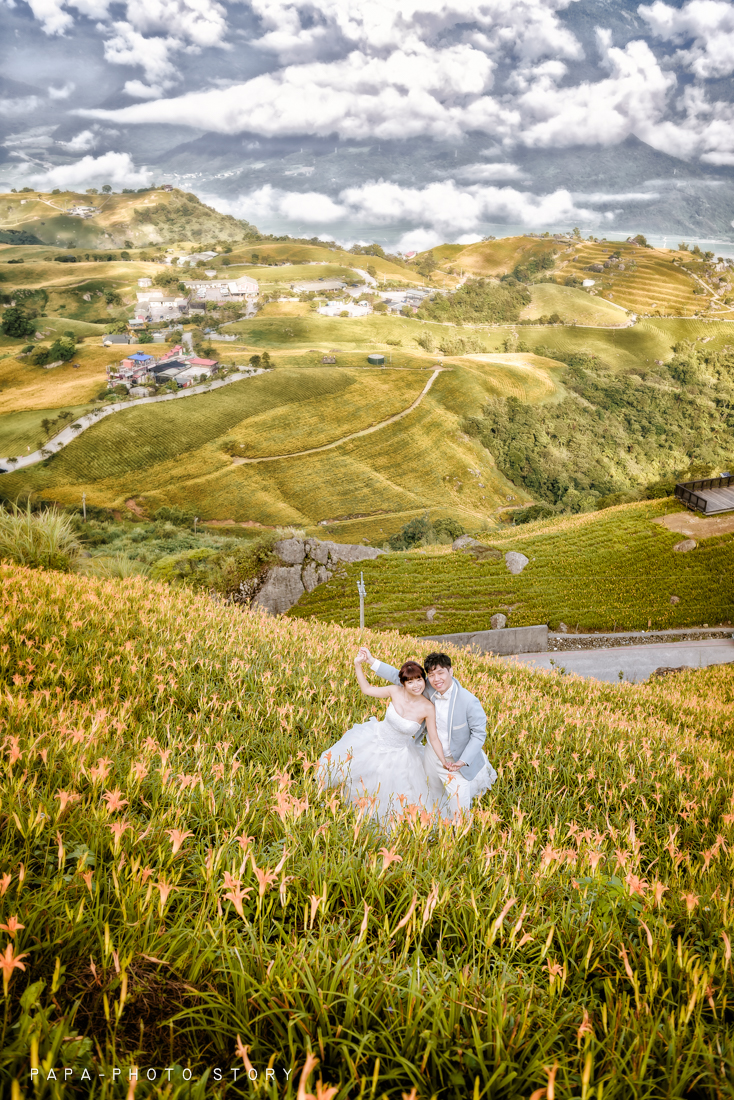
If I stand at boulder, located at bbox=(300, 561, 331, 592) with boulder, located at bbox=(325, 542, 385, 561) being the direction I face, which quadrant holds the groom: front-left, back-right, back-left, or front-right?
back-right

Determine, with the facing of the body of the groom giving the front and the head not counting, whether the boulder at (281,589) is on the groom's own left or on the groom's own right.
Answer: on the groom's own right

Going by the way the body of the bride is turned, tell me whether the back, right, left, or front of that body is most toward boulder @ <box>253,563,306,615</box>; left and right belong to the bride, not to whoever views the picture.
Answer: back

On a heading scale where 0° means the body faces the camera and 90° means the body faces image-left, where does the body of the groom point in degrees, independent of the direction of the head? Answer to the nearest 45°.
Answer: approximately 45°

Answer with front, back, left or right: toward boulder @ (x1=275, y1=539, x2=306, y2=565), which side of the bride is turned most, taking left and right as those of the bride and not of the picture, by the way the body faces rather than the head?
back

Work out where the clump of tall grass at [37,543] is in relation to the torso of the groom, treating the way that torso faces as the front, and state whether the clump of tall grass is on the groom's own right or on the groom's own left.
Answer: on the groom's own right

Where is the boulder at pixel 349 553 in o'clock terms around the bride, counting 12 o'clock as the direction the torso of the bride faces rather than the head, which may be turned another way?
The boulder is roughly at 6 o'clock from the bride.

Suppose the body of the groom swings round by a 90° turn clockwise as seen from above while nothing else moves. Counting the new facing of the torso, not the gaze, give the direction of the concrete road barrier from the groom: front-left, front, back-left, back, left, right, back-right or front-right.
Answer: front-right

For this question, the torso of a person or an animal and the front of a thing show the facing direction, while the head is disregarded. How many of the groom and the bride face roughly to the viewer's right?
0

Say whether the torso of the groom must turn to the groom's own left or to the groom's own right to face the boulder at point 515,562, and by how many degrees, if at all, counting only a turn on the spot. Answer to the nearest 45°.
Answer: approximately 135° to the groom's own right
